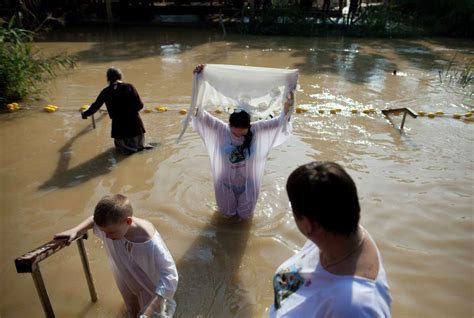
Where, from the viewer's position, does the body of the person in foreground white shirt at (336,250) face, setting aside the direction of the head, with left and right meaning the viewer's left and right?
facing away from the viewer and to the left of the viewer

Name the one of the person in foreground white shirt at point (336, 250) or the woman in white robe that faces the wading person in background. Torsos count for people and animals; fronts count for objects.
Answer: the person in foreground white shirt

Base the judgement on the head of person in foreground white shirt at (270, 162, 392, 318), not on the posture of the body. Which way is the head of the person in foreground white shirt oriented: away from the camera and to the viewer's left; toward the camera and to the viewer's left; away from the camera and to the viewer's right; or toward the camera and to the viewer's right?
away from the camera and to the viewer's left

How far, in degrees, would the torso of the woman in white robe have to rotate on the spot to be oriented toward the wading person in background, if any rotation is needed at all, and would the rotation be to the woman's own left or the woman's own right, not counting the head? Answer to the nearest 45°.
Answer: approximately 135° to the woman's own right

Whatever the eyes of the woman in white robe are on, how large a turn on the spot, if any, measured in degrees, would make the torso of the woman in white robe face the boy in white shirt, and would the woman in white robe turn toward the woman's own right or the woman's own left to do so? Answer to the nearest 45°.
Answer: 0° — they already face them

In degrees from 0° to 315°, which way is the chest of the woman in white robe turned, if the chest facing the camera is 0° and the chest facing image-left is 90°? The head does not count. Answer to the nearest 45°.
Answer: approximately 0°

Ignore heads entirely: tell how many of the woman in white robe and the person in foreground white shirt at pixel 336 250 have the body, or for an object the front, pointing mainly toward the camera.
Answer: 1

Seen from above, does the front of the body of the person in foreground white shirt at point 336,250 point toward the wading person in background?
yes

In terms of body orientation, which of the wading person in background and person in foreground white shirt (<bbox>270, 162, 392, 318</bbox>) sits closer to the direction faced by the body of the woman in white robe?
the person in foreground white shirt
